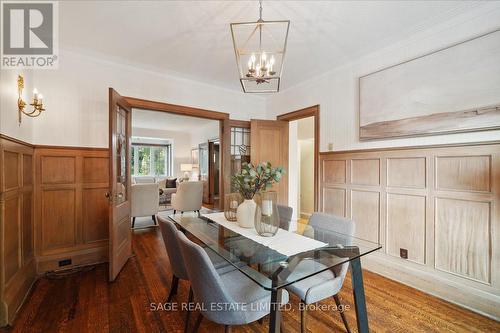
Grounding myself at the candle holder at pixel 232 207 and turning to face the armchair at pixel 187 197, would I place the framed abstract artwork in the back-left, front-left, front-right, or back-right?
back-right

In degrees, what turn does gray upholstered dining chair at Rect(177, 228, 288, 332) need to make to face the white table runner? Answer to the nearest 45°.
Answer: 0° — it already faces it

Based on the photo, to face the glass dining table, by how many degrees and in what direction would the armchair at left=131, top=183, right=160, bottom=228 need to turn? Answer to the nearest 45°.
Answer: approximately 180°

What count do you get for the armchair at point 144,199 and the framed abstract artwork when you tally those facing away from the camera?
1

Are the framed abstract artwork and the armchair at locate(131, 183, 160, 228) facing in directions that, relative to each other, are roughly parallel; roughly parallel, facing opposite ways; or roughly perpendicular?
roughly perpendicular

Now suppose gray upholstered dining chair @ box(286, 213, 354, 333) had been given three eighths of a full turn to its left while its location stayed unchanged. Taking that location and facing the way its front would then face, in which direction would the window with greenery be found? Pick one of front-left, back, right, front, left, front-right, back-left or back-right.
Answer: back-left

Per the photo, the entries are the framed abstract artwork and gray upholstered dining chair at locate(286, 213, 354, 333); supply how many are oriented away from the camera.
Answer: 0

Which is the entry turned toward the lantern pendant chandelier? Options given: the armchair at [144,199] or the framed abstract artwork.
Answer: the framed abstract artwork

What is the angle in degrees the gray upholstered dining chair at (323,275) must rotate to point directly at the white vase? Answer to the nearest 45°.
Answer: approximately 45° to its right

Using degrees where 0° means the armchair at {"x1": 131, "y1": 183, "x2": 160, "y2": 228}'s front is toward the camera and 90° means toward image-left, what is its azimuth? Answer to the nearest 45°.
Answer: approximately 180°

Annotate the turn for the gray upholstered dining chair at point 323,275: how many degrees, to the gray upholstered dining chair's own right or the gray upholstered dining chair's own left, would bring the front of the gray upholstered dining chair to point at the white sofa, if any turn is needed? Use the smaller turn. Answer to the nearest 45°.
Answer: approximately 90° to the gray upholstered dining chair's own right

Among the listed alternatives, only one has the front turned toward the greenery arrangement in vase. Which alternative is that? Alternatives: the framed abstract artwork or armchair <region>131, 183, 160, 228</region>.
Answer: the framed abstract artwork
